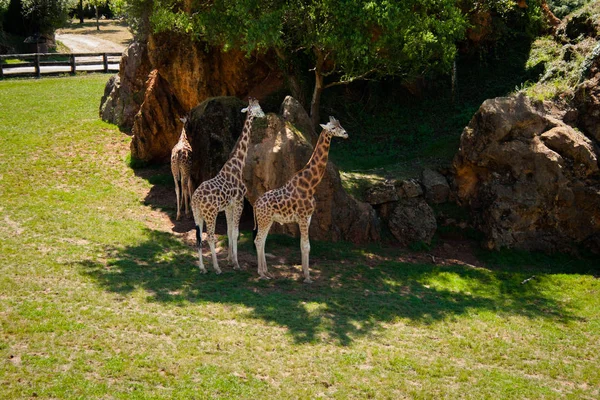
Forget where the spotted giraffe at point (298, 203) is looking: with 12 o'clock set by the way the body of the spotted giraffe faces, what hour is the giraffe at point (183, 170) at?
The giraffe is roughly at 8 o'clock from the spotted giraffe.

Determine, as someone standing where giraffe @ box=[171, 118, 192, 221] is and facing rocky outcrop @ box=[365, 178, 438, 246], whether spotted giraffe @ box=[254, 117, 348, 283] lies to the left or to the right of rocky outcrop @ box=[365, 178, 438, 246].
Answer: right

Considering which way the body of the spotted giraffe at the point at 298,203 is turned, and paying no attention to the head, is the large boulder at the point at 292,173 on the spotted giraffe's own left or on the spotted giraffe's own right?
on the spotted giraffe's own left

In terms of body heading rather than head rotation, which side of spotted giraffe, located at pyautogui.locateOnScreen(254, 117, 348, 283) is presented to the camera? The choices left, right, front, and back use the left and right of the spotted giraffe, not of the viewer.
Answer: right

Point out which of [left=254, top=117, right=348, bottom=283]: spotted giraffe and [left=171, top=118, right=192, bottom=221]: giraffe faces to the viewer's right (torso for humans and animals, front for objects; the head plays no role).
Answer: the spotted giraffe

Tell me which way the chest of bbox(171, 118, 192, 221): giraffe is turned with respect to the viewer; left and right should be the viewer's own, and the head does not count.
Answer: facing away from the viewer

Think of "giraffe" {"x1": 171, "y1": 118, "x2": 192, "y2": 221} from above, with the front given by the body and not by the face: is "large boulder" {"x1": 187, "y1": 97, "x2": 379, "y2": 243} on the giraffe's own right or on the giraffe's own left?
on the giraffe's own right

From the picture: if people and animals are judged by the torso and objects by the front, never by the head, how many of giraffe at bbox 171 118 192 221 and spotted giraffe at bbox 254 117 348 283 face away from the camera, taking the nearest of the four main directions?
1

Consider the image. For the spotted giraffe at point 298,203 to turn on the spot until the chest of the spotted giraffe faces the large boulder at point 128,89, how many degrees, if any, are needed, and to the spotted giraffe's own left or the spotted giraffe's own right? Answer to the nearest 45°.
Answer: approximately 135° to the spotted giraffe's own left

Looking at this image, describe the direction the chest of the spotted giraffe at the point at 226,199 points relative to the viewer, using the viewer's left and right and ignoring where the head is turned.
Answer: facing away from the viewer and to the right of the viewer
